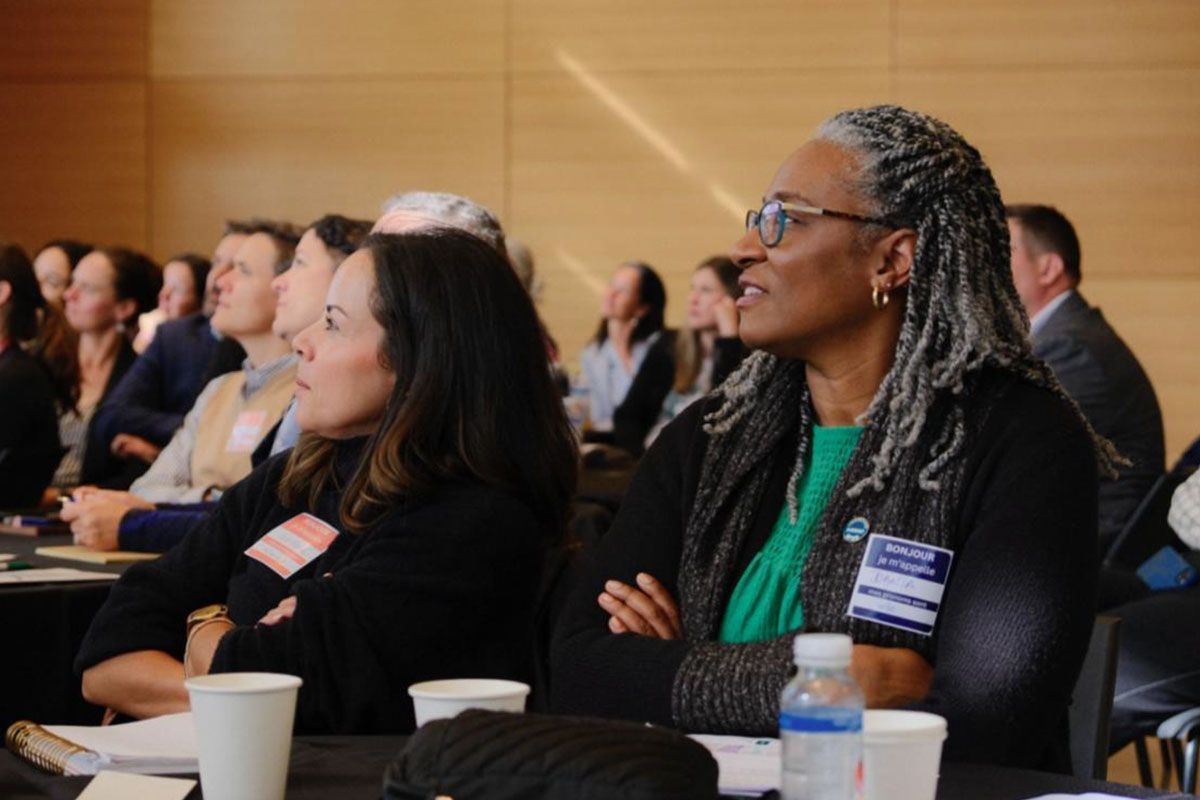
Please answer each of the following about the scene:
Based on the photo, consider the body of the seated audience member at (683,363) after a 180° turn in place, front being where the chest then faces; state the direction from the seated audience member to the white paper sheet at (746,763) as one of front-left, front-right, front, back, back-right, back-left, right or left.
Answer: back-right

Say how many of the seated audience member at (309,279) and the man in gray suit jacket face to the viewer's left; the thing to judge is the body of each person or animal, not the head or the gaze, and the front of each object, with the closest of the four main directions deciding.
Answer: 2

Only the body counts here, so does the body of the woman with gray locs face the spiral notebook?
yes

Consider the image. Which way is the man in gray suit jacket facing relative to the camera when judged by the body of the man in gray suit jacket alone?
to the viewer's left

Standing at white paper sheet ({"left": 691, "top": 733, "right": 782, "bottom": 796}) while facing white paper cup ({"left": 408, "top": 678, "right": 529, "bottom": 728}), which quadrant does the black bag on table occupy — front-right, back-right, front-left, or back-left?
front-left

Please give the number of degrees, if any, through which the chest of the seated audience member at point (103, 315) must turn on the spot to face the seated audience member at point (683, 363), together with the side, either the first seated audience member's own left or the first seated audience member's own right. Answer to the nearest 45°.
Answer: approximately 135° to the first seated audience member's own left

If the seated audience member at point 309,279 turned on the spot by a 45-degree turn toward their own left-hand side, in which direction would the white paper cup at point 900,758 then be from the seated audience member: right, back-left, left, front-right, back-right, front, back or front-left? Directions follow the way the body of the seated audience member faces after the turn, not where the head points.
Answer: front-left

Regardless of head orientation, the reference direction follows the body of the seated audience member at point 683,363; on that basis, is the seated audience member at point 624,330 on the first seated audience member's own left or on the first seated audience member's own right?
on the first seated audience member's own right

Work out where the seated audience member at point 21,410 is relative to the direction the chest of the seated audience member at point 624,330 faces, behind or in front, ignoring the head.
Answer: in front

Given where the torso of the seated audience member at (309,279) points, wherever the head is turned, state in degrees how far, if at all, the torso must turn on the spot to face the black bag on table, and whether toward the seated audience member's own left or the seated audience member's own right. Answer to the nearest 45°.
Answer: approximately 90° to the seated audience member's own left

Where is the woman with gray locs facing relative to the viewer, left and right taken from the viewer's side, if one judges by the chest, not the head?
facing the viewer and to the left of the viewer

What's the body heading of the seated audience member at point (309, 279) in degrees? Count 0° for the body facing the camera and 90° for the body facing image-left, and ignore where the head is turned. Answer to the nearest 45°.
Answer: approximately 90°

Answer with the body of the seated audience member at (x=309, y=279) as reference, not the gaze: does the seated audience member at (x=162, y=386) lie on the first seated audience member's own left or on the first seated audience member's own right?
on the first seated audience member's own right

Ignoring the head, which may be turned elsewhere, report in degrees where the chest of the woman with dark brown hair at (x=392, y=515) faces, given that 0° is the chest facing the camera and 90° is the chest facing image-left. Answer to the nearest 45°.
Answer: approximately 45°
